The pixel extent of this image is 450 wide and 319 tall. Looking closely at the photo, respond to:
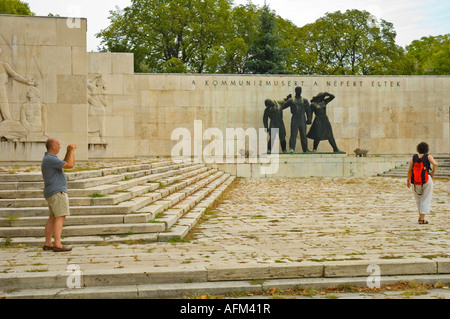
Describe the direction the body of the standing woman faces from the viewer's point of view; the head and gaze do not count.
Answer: away from the camera

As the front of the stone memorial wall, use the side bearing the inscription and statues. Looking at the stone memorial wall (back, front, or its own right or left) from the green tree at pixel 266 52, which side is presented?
back

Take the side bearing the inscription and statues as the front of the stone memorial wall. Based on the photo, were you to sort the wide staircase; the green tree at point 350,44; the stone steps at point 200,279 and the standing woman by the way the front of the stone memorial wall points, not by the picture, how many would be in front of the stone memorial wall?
3

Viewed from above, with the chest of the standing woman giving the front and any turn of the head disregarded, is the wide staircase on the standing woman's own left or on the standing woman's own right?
on the standing woman's own left

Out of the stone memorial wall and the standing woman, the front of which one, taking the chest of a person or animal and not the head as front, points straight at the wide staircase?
the stone memorial wall

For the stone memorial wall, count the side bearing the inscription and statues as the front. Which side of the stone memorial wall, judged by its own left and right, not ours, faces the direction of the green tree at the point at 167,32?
back

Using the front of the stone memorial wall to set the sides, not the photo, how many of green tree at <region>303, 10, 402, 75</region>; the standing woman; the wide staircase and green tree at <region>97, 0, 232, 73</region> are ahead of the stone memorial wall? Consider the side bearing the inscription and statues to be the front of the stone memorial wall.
2

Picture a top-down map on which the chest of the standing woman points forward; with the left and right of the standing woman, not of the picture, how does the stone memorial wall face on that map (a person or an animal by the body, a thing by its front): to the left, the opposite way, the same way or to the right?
the opposite way

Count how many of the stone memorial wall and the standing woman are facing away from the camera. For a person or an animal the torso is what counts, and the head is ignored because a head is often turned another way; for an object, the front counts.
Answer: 1
